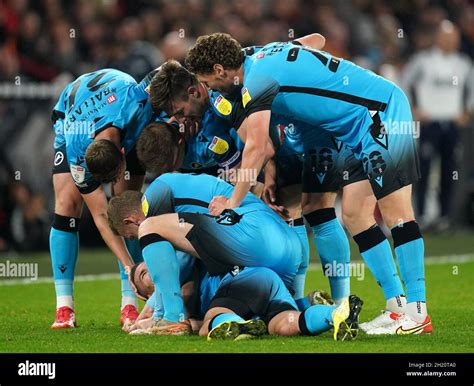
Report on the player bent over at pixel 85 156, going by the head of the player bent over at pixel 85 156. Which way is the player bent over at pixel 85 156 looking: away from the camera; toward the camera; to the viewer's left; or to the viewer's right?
to the viewer's right

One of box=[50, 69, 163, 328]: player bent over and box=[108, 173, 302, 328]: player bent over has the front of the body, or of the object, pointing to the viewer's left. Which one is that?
box=[108, 173, 302, 328]: player bent over

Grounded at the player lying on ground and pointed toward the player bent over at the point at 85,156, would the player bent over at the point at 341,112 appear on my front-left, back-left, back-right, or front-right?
back-right

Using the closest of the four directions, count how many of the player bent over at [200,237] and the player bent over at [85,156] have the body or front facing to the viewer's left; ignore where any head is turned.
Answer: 1

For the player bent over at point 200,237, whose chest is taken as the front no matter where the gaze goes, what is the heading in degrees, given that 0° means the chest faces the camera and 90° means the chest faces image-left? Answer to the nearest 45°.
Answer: approximately 90°

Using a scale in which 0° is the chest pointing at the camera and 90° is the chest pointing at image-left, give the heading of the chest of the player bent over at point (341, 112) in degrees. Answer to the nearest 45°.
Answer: approximately 90°

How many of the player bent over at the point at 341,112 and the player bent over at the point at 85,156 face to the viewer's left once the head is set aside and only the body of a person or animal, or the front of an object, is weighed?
1

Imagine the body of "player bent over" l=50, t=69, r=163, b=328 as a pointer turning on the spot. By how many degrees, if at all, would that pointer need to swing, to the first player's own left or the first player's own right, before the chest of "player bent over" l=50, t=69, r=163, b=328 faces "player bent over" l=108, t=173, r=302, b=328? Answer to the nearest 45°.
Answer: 0° — they already face them
